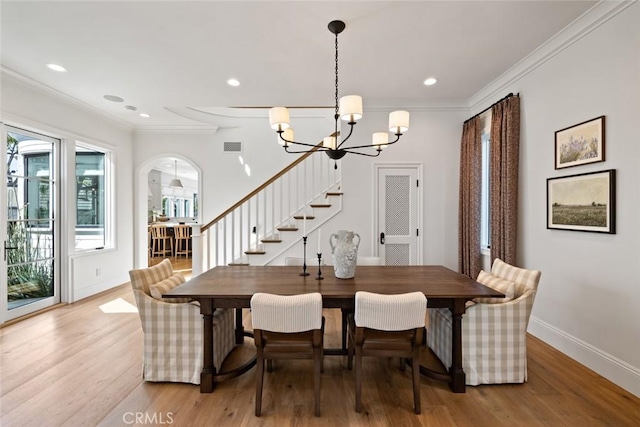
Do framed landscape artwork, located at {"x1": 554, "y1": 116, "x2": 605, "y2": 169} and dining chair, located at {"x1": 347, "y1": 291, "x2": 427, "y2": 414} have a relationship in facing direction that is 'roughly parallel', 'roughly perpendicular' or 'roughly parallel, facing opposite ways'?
roughly perpendicular

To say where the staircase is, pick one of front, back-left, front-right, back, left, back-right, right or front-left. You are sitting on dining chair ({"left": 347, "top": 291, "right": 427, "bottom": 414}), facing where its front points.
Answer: front-left

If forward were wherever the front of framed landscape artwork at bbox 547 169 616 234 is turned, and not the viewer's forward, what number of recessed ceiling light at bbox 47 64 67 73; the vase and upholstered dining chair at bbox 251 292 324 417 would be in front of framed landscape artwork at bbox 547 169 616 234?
3

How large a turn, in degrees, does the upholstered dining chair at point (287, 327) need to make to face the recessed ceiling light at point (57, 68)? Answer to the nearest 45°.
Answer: approximately 45° to its left

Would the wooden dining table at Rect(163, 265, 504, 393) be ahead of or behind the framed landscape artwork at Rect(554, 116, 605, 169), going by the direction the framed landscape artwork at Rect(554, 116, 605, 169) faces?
ahead

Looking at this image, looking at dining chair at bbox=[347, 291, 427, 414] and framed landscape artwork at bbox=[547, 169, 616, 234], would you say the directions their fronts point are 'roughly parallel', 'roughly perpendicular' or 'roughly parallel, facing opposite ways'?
roughly perpendicular

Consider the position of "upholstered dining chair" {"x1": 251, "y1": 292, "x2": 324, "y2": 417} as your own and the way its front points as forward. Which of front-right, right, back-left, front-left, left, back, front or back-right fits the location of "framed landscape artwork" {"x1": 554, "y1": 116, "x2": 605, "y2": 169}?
right

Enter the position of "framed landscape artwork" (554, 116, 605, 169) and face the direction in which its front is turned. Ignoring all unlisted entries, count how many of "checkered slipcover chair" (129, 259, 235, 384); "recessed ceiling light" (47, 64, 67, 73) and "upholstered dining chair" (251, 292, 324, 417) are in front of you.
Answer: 3

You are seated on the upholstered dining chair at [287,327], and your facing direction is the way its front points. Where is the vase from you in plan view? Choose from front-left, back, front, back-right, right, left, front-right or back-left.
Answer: front-right

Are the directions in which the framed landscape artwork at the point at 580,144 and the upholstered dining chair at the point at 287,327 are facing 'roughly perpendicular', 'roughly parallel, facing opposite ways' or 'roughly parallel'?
roughly perpendicular

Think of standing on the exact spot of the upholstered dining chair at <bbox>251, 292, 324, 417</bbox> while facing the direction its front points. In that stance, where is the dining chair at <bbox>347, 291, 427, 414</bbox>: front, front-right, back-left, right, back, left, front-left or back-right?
right

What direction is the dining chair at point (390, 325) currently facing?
away from the camera

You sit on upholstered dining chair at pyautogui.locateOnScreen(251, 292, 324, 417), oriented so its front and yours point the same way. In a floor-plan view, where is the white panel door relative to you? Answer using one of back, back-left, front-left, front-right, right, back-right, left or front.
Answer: front-right

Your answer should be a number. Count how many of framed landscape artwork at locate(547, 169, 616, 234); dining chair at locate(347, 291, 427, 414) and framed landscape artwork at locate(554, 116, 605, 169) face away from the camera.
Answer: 1

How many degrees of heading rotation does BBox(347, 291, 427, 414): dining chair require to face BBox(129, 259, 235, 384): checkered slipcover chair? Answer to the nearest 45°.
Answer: approximately 90° to its left

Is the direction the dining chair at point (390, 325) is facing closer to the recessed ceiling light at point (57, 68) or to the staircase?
the staircase

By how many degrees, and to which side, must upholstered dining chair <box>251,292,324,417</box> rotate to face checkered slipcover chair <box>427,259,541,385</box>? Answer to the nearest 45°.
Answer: approximately 90° to its right

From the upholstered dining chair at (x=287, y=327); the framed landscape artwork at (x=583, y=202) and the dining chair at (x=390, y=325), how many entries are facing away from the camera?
2

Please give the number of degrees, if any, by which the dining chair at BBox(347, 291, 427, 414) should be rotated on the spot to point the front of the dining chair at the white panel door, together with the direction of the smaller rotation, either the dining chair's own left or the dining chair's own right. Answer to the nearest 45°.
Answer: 0° — it already faces it

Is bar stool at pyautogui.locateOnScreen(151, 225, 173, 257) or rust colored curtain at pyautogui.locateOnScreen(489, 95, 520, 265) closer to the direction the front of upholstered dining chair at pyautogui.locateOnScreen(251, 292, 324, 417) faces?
the bar stool

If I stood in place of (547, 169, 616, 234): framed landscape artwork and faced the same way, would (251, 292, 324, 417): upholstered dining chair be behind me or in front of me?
in front

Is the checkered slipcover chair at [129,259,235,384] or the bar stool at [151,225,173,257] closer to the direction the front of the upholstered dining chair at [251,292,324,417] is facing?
the bar stool

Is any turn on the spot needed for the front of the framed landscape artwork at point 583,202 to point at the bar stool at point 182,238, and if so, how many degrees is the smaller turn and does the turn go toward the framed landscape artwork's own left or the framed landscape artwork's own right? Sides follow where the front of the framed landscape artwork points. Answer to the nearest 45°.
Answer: approximately 45° to the framed landscape artwork's own right

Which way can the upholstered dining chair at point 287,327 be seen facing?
away from the camera

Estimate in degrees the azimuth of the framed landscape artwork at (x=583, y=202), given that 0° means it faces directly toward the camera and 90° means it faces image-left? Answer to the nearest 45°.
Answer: approximately 45°

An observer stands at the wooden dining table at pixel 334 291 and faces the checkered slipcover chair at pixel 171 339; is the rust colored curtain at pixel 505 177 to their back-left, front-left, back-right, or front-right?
back-right
